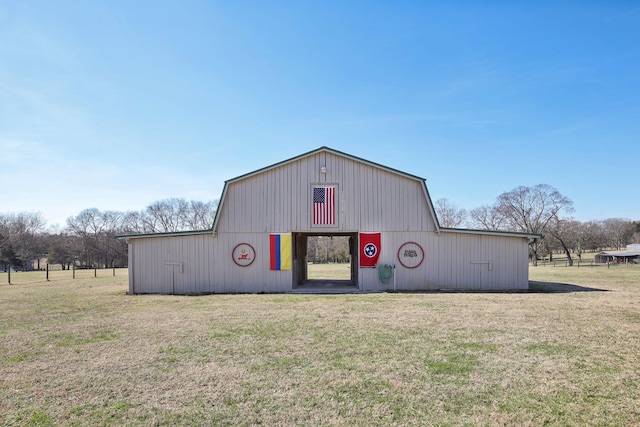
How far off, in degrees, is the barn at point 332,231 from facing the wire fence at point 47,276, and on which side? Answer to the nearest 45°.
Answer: approximately 135° to its right

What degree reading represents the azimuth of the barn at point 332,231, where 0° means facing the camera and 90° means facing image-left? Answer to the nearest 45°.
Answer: approximately 0°
